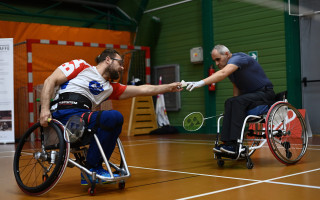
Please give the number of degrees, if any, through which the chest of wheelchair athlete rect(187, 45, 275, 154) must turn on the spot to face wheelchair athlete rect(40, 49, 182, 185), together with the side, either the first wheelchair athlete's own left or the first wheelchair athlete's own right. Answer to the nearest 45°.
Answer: approximately 45° to the first wheelchair athlete's own left

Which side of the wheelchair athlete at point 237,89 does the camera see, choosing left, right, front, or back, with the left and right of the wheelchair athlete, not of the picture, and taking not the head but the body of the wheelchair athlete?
left

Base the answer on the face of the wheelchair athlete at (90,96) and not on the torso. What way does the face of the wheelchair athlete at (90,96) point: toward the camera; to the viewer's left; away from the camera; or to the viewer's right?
to the viewer's right

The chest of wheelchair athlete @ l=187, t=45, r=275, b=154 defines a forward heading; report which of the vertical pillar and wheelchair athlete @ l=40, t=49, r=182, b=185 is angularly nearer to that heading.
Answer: the wheelchair athlete

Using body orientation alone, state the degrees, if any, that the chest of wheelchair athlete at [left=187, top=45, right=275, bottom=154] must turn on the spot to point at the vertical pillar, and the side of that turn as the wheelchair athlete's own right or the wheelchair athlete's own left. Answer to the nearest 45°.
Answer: approximately 90° to the wheelchair athlete's own right

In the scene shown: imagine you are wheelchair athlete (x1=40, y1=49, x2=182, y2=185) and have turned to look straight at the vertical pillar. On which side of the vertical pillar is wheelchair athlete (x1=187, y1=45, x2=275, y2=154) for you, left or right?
right
